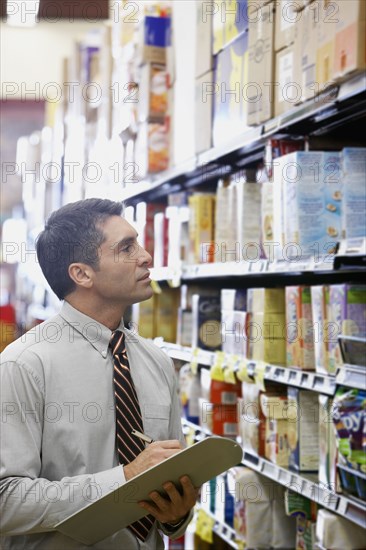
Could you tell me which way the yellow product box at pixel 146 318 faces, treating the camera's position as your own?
facing the viewer and to the left of the viewer

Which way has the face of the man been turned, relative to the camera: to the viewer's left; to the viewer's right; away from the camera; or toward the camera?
to the viewer's right

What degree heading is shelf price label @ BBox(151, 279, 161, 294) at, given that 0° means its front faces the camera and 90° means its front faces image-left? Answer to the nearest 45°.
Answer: approximately 45°
